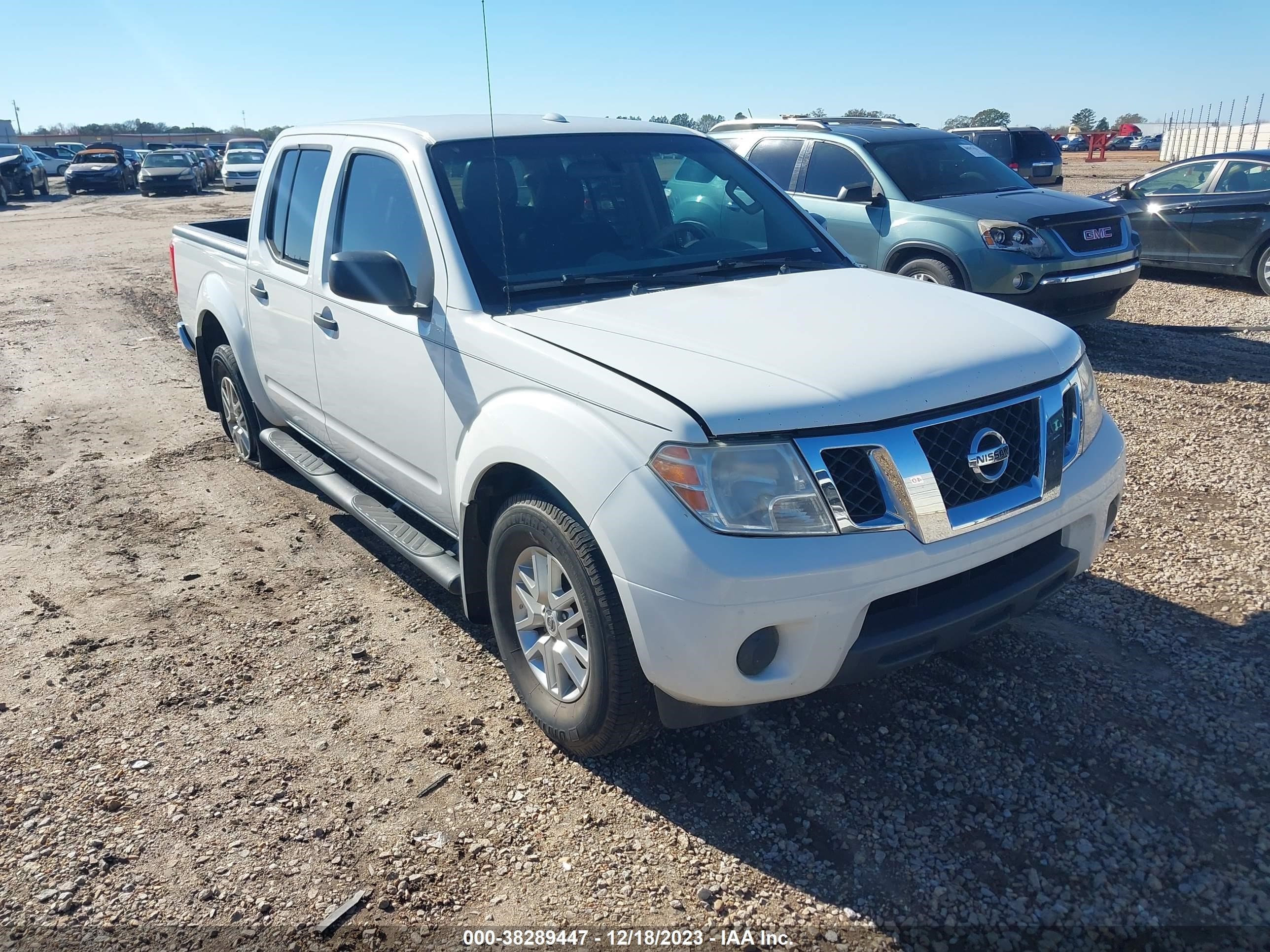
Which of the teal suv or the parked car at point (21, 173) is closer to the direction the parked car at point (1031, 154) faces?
the parked car

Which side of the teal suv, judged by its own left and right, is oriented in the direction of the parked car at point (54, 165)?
back

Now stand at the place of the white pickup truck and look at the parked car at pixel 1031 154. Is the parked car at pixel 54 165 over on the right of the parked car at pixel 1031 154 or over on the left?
left

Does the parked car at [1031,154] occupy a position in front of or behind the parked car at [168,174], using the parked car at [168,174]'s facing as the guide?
in front

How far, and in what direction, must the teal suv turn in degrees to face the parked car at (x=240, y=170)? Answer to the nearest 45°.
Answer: approximately 180°

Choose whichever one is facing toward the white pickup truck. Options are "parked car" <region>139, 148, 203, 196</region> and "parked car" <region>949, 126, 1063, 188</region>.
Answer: "parked car" <region>139, 148, 203, 196</region>

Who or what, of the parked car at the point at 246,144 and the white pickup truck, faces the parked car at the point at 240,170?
the parked car at the point at 246,144

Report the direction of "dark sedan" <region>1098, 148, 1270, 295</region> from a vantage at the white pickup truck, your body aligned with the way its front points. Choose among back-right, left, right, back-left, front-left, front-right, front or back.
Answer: left

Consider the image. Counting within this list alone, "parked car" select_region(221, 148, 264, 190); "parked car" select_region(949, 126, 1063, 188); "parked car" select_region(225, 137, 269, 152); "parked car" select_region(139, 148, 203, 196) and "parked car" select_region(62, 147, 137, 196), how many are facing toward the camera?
4

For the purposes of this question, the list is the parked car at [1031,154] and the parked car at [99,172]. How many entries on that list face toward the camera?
1

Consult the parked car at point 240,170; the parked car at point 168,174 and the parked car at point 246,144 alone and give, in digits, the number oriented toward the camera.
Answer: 3

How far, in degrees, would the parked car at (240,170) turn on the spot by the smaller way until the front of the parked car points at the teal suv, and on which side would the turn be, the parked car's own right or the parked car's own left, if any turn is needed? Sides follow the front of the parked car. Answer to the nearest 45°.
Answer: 0° — it already faces it
